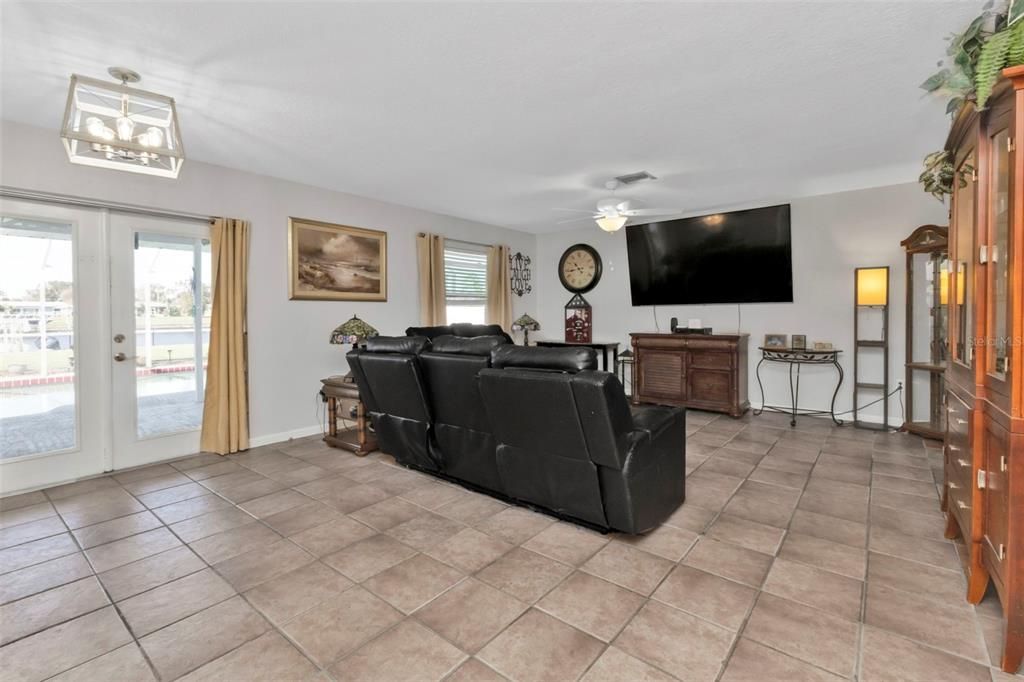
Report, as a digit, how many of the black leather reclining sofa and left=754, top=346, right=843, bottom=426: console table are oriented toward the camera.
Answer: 1

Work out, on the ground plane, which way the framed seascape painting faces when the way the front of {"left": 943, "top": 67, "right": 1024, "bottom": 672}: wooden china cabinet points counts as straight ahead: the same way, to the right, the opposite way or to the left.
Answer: the opposite way

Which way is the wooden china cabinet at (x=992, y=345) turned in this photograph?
to the viewer's left
